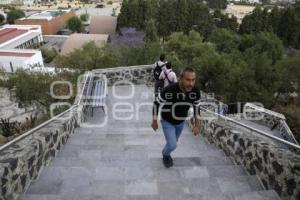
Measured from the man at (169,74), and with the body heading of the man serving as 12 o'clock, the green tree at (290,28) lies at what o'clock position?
The green tree is roughly at 1 o'clock from the man.

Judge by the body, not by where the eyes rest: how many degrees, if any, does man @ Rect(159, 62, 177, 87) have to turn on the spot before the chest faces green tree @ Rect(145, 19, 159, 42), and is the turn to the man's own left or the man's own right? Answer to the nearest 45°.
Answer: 0° — they already face it

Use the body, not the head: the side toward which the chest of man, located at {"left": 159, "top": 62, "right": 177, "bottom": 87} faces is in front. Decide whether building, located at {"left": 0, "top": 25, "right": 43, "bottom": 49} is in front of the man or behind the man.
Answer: in front

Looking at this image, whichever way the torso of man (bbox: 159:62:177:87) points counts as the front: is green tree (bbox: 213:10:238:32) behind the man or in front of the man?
in front

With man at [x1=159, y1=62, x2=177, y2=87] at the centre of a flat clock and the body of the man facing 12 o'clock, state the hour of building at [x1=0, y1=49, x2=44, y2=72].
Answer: The building is roughly at 11 o'clock from the man.

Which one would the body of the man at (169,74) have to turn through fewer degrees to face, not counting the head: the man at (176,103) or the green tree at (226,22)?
the green tree

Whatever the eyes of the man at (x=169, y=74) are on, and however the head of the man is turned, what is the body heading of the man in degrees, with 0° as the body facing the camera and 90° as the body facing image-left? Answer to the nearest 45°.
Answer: approximately 180°

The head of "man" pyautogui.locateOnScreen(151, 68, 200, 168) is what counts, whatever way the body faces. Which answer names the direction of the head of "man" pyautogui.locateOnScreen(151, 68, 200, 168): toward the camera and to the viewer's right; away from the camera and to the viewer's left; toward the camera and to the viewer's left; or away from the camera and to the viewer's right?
toward the camera and to the viewer's right

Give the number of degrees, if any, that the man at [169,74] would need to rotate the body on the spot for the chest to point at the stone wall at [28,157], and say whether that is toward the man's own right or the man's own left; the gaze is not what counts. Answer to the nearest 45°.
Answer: approximately 135° to the man's own left

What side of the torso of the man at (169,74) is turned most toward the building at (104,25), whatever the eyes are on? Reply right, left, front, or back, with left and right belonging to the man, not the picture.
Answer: front

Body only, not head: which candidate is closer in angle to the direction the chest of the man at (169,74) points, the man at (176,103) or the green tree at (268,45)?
the green tree

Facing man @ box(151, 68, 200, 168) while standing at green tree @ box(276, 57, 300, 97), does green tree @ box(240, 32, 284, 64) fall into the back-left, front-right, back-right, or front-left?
back-right

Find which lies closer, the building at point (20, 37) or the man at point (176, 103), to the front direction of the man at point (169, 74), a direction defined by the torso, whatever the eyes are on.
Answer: the building

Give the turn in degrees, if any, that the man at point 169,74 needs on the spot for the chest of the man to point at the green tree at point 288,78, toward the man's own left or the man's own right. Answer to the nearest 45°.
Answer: approximately 45° to the man's own right

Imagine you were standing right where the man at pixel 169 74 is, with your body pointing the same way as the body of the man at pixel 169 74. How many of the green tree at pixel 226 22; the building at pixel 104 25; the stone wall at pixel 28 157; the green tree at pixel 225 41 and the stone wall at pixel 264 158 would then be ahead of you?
3

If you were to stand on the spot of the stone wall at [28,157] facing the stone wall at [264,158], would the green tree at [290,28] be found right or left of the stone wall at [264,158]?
left

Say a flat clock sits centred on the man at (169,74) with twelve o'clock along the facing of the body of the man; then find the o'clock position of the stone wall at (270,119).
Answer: The stone wall is roughly at 2 o'clock from the man.

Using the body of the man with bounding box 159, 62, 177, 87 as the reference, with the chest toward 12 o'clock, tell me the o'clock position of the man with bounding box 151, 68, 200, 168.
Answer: the man with bounding box 151, 68, 200, 168 is roughly at 6 o'clock from the man with bounding box 159, 62, 177, 87.

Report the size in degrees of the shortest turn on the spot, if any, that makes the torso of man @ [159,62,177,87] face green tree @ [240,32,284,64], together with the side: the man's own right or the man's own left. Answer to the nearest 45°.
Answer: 0° — they already face it

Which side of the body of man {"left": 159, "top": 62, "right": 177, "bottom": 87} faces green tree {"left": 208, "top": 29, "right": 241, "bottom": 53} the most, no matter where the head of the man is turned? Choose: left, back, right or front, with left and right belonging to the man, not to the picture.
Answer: front
